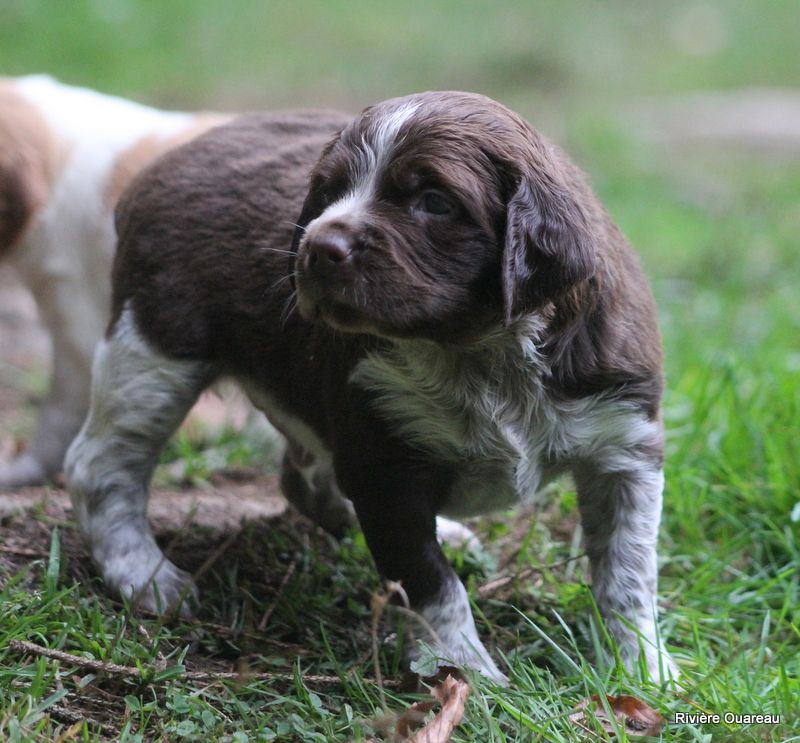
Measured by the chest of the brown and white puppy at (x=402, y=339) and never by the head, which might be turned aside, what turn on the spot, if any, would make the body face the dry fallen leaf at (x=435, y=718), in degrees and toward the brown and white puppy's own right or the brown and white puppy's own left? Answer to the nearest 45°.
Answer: approximately 45° to the brown and white puppy's own right

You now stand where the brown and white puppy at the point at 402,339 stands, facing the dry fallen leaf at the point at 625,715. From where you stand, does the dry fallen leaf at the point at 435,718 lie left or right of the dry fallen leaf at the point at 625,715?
right

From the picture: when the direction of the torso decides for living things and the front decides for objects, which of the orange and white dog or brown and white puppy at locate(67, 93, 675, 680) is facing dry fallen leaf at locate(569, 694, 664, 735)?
the brown and white puppy

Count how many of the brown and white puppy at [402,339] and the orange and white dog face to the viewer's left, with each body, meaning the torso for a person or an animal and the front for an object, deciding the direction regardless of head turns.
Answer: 1

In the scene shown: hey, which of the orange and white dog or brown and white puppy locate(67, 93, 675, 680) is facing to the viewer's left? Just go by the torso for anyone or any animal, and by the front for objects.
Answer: the orange and white dog

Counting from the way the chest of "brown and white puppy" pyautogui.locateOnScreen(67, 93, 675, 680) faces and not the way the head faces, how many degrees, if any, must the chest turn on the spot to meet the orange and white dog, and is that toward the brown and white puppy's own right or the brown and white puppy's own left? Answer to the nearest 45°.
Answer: approximately 180°

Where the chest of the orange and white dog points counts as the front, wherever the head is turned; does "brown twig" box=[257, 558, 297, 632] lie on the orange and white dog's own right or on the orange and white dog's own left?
on the orange and white dog's own left

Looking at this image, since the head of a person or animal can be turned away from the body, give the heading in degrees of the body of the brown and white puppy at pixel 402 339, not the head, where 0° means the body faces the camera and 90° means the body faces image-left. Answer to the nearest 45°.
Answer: approximately 315°

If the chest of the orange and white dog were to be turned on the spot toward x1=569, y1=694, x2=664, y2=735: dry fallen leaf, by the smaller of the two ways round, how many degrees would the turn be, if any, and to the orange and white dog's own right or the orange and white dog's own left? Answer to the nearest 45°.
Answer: approximately 135° to the orange and white dog's own left

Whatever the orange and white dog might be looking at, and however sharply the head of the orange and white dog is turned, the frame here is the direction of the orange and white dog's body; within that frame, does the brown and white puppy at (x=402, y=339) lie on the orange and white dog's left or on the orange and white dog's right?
on the orange and white dog's left

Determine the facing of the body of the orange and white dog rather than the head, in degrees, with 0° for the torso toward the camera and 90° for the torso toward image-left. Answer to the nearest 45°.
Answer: approximately 90°

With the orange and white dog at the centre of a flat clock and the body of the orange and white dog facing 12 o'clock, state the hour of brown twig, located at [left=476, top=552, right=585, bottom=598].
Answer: The brown twig is roughly at 8 o'clock from the orange and white dog.
